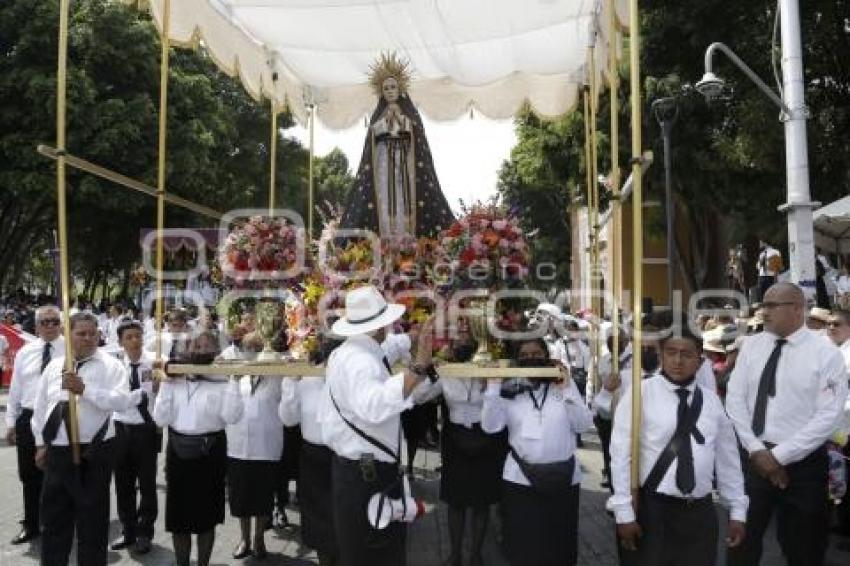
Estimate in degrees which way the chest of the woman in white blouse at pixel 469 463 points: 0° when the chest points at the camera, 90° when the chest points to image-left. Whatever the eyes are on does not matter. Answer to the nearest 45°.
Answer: approximately 0°

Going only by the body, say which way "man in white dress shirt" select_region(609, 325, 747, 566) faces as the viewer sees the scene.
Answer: toward the camera

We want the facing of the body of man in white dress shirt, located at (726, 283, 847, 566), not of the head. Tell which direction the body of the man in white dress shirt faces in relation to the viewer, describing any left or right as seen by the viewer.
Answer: facing the viewer and to the left of the viewer

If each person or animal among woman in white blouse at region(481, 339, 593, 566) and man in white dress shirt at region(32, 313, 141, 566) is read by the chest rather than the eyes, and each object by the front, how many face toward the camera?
2

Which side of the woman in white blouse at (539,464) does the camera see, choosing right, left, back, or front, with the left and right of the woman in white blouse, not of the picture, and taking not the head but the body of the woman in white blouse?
front

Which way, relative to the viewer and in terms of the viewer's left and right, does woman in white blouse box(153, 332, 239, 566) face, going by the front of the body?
facing the viewer
